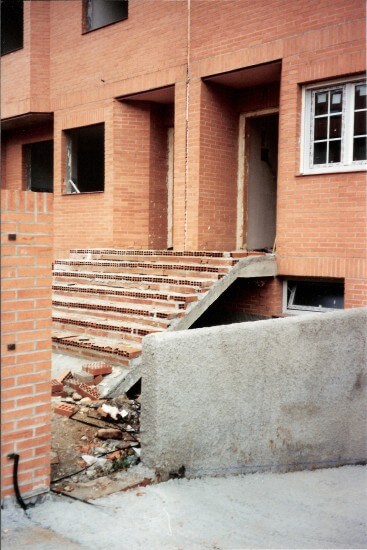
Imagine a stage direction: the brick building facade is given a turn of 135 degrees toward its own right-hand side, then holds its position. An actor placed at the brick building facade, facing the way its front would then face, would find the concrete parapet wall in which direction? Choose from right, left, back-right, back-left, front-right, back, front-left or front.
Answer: back

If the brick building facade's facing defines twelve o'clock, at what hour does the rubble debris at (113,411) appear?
The rubble debris is roughly at 11 o'clock from the brick building facade.

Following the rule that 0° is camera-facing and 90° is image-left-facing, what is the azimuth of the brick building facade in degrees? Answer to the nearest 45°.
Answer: approximately 45°

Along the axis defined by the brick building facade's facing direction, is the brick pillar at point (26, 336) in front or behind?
in front

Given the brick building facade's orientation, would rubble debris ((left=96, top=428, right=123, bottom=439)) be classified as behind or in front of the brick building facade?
in front

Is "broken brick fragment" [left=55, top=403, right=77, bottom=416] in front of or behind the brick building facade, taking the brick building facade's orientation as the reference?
in front

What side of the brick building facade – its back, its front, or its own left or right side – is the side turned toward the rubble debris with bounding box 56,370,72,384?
front
